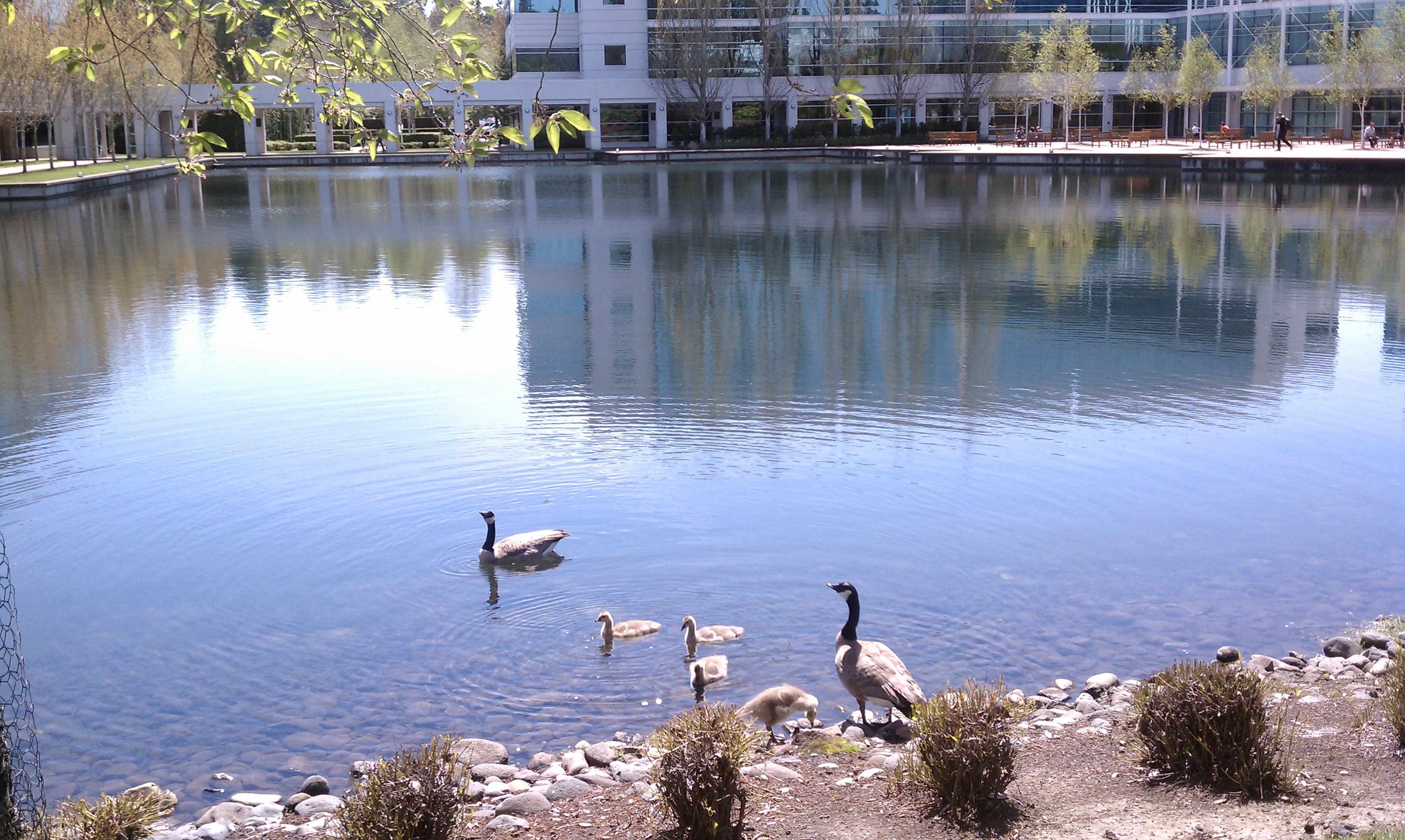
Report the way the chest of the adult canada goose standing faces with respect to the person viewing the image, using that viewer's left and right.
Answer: facing to the left of the viewer

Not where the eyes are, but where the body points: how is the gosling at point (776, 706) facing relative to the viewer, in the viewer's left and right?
facing to the right of the viewer

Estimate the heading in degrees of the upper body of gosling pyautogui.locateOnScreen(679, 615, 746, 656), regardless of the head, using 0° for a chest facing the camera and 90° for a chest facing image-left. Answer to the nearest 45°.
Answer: approximately 90°

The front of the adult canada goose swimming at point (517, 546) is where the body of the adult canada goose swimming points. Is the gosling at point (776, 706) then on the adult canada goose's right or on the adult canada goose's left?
on the adult canada goose's left

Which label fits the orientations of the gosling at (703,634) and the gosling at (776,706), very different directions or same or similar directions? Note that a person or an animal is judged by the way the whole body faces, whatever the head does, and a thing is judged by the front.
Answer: very different directions

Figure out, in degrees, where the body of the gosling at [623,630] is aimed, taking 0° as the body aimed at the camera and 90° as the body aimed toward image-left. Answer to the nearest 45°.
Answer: approximately 90°

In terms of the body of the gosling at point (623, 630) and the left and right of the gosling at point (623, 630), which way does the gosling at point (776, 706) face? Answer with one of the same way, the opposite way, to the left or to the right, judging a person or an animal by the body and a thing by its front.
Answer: the opposite way

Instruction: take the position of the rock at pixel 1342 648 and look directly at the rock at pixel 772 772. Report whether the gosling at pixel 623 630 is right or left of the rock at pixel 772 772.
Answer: right

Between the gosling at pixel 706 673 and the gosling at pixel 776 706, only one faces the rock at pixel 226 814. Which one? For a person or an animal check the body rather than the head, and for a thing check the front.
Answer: the gosling at pixel 706 673

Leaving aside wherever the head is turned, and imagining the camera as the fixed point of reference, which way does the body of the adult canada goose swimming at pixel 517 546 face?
to the viewer's left

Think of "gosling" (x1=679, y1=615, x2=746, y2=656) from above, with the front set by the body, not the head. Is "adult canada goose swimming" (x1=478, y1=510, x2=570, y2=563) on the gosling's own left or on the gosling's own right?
on the gosling's own right
